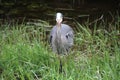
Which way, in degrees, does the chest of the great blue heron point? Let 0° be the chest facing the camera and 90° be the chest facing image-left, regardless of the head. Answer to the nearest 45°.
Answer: approximately 0°
